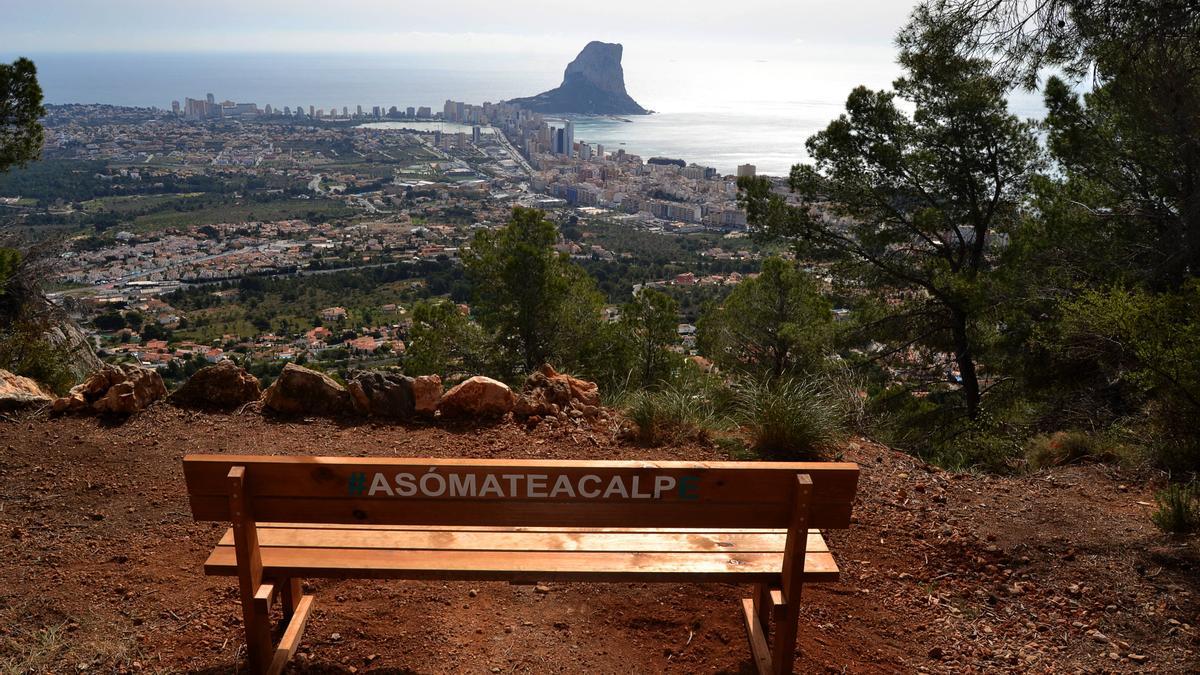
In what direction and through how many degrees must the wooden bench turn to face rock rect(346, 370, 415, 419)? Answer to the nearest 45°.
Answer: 0° — it already faces it

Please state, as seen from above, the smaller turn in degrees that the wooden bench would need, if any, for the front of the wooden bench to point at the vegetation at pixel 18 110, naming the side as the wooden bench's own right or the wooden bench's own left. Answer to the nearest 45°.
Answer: approximately 45° to the wooden bench's own left

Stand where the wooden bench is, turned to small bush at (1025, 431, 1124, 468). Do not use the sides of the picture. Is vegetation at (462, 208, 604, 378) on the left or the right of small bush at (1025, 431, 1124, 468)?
left

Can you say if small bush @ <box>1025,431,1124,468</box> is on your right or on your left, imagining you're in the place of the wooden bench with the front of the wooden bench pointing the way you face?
on your right

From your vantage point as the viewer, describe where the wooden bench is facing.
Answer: facing away from the viewer

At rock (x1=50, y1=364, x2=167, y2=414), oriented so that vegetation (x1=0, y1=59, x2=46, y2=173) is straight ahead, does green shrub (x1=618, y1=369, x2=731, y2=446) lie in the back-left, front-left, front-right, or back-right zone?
back-right

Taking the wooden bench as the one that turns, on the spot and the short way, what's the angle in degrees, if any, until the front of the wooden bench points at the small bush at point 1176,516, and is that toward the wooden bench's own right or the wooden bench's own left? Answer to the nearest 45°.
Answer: approximately 90° to the wooden bench's own right

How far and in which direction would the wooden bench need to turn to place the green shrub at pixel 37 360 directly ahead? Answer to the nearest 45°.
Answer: approximately 45° to its left

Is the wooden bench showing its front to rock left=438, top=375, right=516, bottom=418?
yes
